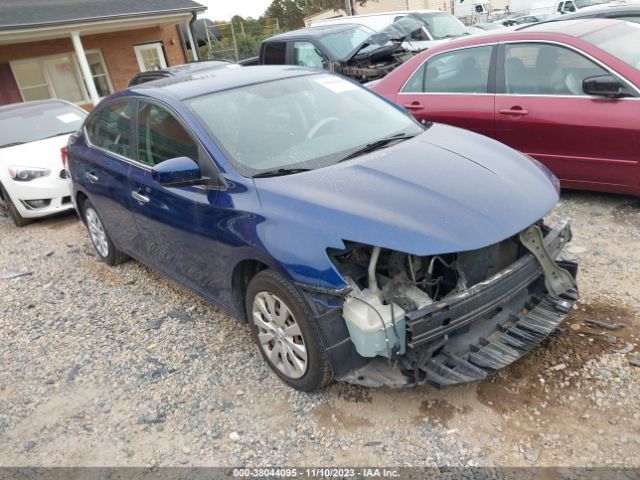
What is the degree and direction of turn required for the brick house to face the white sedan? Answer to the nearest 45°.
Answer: approximately 45° to its right

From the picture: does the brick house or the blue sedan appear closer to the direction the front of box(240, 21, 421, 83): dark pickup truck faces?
the blue sedan

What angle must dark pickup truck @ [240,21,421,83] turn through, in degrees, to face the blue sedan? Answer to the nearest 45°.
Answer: approximately 45° to its right

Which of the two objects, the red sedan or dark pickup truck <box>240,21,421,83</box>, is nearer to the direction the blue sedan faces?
the red sedan

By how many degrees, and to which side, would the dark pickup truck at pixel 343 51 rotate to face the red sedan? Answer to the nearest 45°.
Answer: approximately 45° to its right

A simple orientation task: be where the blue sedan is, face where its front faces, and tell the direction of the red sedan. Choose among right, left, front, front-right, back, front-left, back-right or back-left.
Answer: left

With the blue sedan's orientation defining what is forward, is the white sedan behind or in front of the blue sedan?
behind

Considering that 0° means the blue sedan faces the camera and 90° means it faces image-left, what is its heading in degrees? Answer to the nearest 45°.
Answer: approximately 315°
